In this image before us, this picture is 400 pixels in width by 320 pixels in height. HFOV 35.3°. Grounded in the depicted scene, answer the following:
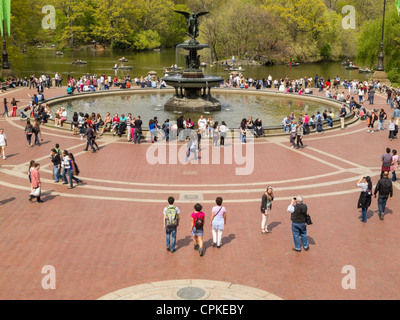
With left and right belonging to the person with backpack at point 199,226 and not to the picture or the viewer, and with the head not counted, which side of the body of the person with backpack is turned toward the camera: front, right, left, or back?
back

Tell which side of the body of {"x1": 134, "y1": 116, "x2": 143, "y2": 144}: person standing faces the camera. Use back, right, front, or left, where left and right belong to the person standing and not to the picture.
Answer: back

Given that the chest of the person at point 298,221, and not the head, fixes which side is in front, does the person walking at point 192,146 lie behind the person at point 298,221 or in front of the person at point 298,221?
in front

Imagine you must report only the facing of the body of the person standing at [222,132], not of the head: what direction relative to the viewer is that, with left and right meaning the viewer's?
facing away from the viewer

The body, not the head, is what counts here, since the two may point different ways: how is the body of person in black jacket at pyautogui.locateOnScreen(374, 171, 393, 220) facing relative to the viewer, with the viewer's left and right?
facing away from the viewer

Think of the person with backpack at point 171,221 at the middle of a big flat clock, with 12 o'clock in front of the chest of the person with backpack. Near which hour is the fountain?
The fountain is roughly at 12 o'clock from the person with backpack.

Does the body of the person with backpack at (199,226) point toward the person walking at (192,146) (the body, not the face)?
yes

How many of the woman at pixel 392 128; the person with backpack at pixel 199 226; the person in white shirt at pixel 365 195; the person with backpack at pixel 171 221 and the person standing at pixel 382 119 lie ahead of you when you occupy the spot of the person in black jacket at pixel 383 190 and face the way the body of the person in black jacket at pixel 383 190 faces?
2

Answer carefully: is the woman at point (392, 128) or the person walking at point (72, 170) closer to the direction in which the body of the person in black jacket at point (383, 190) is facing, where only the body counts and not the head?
the woman

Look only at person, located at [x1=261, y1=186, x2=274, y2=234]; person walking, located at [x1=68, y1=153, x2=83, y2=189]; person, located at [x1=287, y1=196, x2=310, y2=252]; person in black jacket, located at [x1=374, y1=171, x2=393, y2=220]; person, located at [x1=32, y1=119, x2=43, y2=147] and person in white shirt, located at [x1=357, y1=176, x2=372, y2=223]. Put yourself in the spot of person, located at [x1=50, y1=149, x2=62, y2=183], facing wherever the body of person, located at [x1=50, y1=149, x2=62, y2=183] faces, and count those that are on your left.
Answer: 5

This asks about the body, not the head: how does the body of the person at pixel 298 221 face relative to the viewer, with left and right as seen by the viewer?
facing away from the viewer and to the left of the viewer

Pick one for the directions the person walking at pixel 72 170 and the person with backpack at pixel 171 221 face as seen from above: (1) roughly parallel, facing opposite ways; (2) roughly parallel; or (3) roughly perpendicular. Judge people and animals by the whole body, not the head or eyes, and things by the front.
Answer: roughly perpendicular
